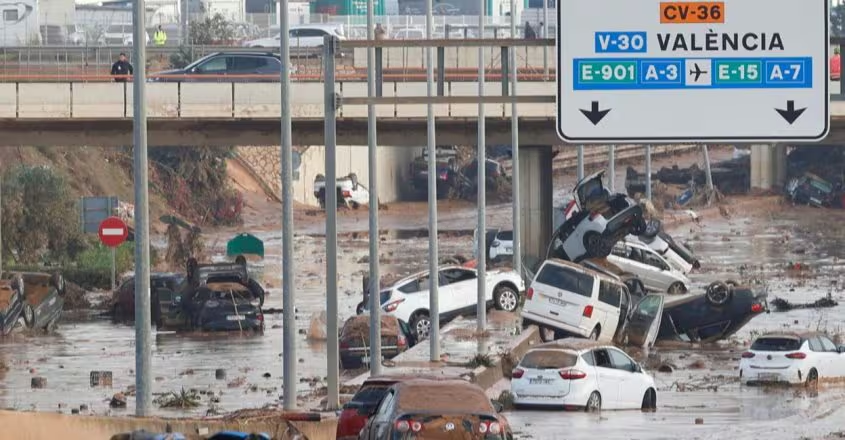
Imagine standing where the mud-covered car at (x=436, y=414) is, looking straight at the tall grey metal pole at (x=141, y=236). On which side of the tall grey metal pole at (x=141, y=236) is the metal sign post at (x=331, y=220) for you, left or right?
right

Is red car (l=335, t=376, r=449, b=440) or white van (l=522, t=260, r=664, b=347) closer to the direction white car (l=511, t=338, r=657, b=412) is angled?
the white van

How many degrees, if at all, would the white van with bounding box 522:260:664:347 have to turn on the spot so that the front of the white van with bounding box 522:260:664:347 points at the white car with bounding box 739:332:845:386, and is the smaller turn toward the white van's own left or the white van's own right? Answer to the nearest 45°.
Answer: approximately 90° to the white van's own right

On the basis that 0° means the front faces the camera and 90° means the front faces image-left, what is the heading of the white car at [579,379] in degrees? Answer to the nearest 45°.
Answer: approximately 225°

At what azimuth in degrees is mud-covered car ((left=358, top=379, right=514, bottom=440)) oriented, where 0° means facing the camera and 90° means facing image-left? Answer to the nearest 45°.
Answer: approximately 180°

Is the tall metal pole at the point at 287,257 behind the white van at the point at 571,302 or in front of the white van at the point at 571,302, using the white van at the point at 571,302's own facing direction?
behind
